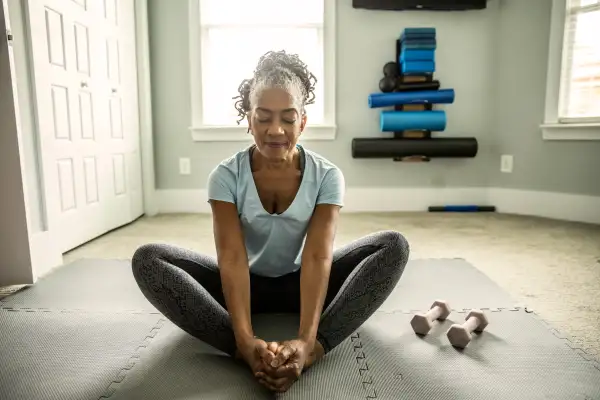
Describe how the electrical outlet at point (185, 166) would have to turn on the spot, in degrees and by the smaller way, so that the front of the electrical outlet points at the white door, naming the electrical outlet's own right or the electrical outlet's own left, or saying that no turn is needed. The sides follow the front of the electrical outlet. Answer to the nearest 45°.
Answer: approximately 45° to the electrical outlet's own right

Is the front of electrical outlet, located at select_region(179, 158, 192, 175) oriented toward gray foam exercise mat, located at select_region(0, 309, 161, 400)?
yes

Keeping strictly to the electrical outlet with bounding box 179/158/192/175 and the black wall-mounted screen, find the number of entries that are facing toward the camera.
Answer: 2

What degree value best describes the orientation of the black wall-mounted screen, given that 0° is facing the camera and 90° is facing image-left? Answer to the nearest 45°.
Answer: approximately 0°
